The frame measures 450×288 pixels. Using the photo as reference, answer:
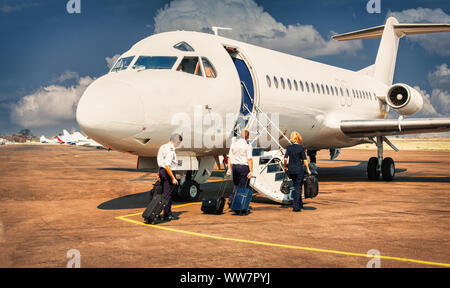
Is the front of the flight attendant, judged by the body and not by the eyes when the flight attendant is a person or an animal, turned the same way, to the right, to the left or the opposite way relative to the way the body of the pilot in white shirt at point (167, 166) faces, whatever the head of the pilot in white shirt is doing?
to the left

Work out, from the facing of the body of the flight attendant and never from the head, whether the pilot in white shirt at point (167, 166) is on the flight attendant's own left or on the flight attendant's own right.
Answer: on the flight attendant's own left

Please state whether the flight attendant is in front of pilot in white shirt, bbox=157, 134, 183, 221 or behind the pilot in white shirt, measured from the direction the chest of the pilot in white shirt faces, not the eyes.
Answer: in front

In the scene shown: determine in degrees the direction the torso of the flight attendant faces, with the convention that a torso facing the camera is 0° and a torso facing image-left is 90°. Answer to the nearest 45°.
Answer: approximately 180°

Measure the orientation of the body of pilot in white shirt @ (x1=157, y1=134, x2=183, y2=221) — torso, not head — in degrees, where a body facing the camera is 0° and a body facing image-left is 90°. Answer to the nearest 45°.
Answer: approximately 270°

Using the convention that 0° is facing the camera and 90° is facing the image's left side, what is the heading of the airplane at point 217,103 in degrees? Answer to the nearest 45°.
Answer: approximately 45°

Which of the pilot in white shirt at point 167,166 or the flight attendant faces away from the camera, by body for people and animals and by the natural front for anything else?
the flight attendant

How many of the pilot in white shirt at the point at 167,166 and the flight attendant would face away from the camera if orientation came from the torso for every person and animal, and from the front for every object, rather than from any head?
1

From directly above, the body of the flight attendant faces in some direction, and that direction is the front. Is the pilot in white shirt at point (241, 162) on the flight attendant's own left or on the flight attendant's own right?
on the flight attendant's own left
